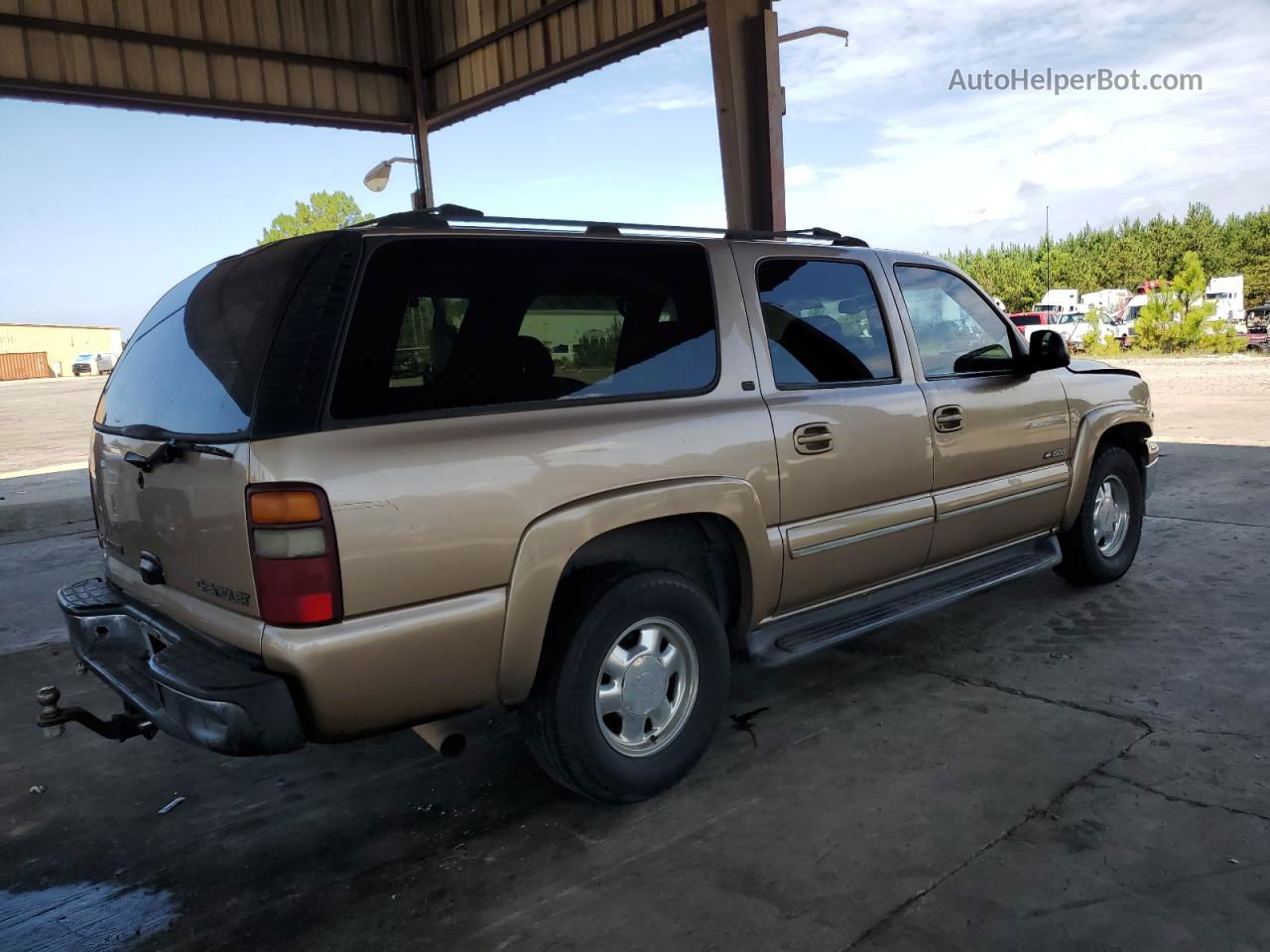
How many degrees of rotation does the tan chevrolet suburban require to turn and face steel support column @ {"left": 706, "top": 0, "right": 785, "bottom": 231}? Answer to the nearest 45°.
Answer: approximately 45° to its left

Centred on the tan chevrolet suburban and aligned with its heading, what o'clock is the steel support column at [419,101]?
The steel support column is roughly at 10 o'clock from the tan chevrolet suburban.

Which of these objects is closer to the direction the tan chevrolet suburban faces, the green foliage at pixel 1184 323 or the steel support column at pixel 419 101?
the green foliage

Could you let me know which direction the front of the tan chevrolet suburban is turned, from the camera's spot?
facing away from the viewer and to the right of the viewer
